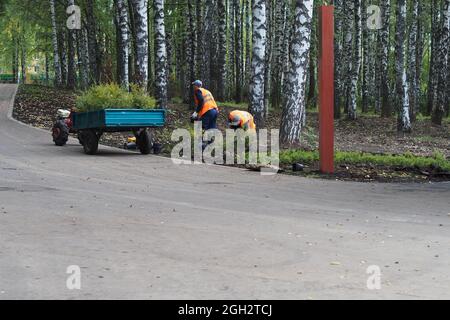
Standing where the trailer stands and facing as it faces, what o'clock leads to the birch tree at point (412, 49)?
The birch tree is roughly at 3 o'clock from the trailer.

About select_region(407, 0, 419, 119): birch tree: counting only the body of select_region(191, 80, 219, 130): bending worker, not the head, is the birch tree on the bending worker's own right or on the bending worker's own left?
on the bending worker's own right

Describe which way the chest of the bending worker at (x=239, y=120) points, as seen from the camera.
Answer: to the viewer's left

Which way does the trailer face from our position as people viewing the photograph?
facing away from the viewer and to the left of the viewer
